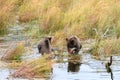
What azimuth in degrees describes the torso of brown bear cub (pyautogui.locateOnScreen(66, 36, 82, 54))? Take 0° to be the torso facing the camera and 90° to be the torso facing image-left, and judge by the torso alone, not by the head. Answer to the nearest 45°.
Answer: approximately 45°

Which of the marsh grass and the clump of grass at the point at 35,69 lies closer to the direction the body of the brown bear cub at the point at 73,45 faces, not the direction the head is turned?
the clump of grass

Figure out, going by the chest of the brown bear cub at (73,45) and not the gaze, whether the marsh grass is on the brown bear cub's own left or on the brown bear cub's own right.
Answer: on the brown bear cub's own left

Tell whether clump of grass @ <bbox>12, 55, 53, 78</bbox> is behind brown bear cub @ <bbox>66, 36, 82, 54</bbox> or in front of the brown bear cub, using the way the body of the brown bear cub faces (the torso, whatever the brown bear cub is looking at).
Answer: in front
